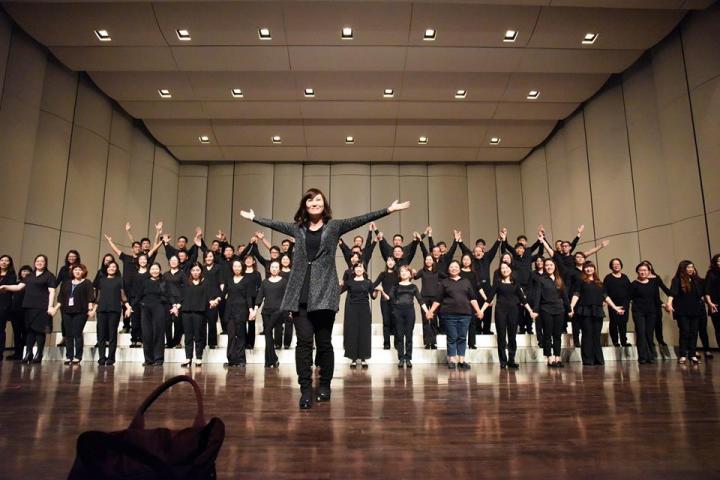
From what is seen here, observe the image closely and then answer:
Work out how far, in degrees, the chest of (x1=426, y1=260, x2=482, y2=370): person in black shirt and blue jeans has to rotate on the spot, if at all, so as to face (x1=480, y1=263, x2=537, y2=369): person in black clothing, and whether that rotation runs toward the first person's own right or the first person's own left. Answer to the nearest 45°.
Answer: approximately 90° to the first person's own left

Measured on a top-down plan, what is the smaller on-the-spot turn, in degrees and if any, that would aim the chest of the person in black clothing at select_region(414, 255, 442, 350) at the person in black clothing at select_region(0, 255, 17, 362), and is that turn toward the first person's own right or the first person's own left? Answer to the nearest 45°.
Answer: approximately 90° to the first person's own right
